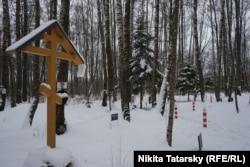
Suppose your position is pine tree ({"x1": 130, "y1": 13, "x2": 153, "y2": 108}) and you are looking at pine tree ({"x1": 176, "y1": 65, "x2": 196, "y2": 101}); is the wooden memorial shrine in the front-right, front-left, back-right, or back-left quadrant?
back-right

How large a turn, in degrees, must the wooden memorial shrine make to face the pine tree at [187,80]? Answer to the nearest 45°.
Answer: approximately 90° to its left

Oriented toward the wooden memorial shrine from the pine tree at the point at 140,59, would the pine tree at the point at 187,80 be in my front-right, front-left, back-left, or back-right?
back-left

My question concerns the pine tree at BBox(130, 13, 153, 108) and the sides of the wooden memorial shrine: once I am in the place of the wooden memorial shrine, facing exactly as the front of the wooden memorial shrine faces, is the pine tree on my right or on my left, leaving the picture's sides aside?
on my left

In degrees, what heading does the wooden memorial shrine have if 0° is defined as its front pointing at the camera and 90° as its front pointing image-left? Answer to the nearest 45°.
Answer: approximately 315°
